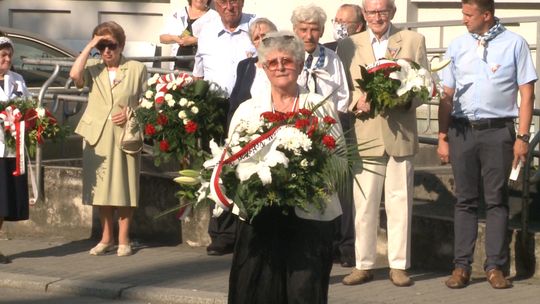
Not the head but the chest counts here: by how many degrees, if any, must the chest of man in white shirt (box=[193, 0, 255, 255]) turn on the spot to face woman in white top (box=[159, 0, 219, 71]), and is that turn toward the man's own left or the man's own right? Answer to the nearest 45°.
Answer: approximately 180°

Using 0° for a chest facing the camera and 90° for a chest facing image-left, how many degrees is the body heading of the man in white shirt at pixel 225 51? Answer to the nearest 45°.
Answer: approximately 0°

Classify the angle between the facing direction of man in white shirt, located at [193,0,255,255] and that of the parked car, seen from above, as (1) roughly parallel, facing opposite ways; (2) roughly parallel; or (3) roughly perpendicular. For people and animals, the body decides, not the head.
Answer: roughly perpendicular
